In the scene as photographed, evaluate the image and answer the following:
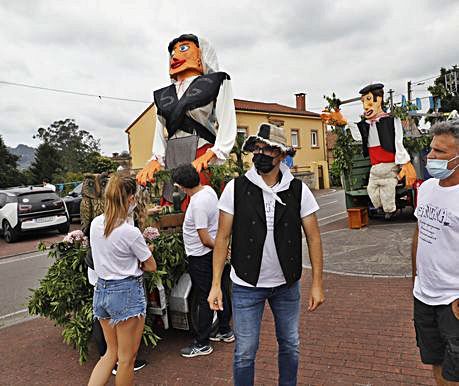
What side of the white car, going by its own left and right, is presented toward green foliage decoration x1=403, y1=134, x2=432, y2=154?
back

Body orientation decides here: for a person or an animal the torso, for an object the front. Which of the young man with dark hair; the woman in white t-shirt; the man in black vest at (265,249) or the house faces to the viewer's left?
the young man with dark hair

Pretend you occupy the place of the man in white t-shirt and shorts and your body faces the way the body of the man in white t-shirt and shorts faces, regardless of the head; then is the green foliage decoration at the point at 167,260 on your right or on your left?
on your right

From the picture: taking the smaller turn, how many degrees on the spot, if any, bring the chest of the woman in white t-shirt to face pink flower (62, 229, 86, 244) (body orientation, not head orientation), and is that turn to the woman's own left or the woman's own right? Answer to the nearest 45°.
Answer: approximately 45° to the woman's own left

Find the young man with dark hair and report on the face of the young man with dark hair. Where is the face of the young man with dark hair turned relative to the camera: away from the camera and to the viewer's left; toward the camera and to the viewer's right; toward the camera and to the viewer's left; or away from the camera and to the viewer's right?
away from the camera and to the viewer's left

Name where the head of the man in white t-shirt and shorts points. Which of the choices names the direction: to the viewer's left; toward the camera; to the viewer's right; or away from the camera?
to the viewer's left

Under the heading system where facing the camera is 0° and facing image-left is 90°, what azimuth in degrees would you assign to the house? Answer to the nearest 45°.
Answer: approximately 315°

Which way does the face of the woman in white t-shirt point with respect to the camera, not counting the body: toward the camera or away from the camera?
away from the camera

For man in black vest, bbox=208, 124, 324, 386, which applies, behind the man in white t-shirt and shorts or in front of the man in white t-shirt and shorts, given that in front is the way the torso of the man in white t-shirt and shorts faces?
in front

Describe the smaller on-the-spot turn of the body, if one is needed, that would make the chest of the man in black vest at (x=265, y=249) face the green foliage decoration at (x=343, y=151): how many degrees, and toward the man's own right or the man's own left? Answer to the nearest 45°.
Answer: approximately 180°

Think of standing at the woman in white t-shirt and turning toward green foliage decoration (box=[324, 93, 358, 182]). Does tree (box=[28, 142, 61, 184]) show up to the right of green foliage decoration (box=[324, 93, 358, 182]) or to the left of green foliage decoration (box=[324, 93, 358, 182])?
left
